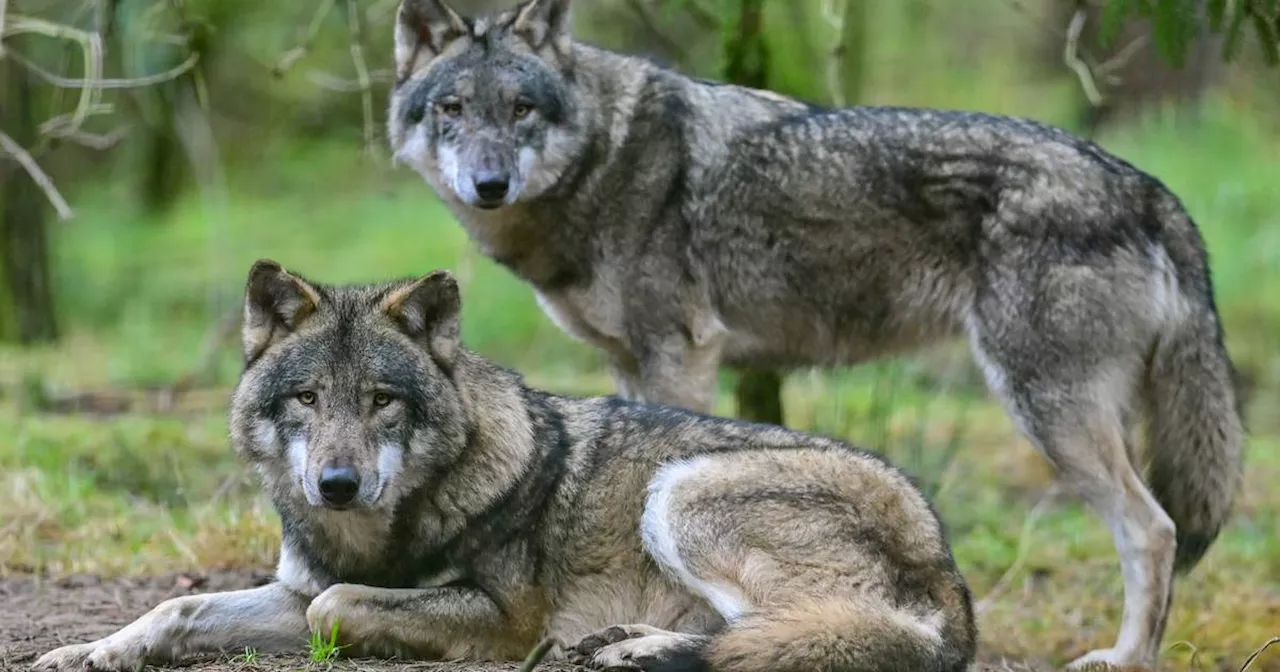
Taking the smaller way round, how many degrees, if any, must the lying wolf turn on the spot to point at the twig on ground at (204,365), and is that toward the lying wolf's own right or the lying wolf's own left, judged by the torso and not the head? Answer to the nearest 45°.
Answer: approximately 90° to the lying wolf's own right

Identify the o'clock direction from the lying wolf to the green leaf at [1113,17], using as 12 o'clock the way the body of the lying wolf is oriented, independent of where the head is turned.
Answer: The green leaf is roughly at 5 o'clock from the lying wolf.

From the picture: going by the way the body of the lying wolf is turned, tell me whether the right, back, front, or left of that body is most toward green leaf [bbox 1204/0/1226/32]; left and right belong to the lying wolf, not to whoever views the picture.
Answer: back

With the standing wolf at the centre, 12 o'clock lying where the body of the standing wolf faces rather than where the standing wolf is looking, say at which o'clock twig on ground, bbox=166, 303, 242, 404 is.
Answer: The twig on ground is roughly at 1 o'clock from the standing wolf.

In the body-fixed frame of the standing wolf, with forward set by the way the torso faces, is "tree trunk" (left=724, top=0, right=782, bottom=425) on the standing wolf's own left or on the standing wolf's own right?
on the standing wolf's own right

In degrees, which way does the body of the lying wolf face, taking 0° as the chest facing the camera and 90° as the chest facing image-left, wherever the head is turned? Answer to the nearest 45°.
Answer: approximately 90°

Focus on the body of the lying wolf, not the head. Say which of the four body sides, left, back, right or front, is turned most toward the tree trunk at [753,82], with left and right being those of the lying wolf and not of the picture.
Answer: right

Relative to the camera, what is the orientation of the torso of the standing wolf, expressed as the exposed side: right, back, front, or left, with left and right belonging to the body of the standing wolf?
left

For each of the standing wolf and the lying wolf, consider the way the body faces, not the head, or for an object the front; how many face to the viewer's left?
2
